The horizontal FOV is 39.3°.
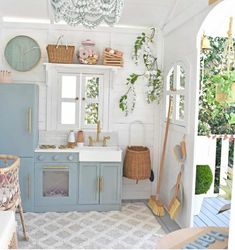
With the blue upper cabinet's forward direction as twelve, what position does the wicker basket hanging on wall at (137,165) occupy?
The wicker basket hanging on wall is roughly at 9 o'clock from the blue upper cabinet.

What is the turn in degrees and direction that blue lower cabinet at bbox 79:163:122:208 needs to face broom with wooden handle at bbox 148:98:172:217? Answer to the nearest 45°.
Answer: approximately 90° to its left

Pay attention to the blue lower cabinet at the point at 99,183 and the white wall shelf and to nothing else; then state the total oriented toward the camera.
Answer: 2

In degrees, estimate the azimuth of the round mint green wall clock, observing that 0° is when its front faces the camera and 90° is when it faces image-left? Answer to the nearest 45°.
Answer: approximately 0°

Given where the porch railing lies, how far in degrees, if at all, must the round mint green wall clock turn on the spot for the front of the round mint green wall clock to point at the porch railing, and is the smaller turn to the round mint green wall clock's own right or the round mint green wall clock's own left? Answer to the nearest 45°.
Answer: approximately 90° to the round mint green wall clock's own left
